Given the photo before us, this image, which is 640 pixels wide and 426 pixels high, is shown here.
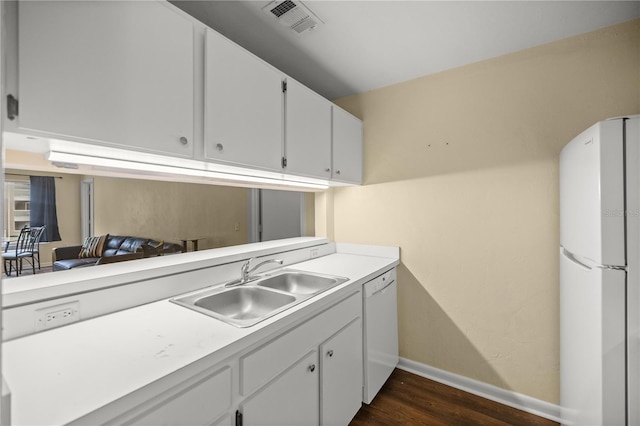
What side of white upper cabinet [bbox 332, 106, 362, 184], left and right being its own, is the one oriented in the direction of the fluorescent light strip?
right

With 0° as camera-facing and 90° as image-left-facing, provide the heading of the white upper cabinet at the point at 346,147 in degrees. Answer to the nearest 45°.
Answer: approximately 315°

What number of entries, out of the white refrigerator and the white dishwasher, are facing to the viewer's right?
1

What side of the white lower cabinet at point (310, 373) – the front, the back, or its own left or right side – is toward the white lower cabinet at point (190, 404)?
right

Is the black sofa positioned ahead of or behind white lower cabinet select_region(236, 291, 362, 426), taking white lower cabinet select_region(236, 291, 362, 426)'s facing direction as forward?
behind

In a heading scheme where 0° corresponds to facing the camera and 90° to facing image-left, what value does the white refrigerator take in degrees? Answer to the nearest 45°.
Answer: approximately 90°

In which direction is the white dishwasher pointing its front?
to the viewer's right

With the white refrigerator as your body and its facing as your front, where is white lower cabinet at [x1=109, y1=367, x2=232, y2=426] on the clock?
The white lower cabinet is roughly at 10 o'clock from the white refrigerator.

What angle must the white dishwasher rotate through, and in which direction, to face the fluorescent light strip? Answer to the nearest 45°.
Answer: approximately 135° to its right
